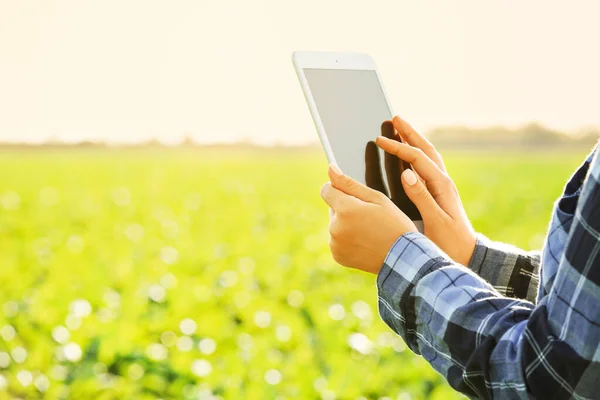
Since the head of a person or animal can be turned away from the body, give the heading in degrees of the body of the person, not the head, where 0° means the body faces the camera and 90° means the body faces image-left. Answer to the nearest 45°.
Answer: approximately 90°
